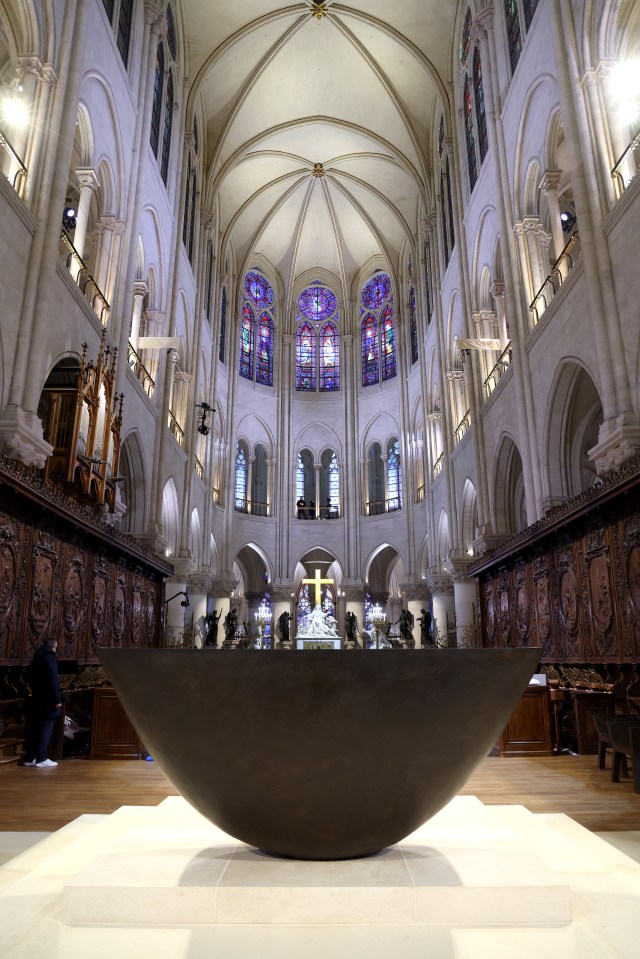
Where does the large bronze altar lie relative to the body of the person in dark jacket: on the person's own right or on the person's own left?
on the person's own right

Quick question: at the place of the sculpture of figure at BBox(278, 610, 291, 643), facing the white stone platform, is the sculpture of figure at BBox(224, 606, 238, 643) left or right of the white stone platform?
right

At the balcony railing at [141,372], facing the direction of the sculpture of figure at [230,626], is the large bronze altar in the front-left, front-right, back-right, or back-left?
back-right
